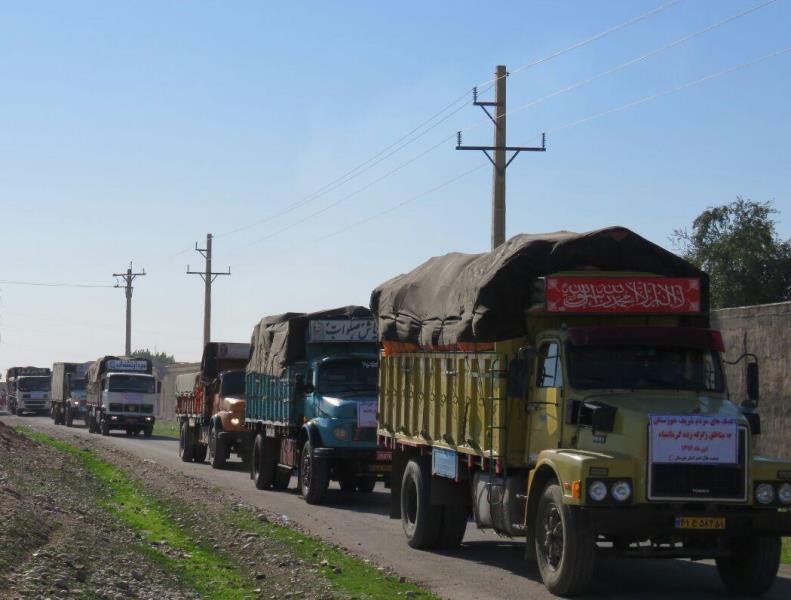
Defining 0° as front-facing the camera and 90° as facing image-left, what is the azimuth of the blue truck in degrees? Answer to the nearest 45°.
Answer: approximately 315°

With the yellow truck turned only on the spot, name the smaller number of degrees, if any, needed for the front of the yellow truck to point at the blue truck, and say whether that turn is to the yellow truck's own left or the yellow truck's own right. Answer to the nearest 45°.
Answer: approximately 180°

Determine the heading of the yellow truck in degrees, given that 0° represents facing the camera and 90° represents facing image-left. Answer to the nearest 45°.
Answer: approximately 315°

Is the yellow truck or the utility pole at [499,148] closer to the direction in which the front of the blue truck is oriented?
the yellow truck

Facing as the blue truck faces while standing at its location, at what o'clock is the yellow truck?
The yellow truck is roughly at 1 o'clock from the blue truck.

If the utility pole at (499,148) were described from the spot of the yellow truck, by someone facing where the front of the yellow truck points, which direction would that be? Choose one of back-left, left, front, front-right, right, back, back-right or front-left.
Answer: back-left

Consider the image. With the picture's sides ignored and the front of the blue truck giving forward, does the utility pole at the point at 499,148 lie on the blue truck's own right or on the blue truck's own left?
on the blue truck's own left
